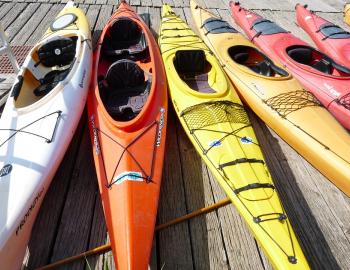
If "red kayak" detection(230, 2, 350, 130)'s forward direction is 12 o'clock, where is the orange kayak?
The orange kayak is roughly at 3 o'clock from the red kayak.

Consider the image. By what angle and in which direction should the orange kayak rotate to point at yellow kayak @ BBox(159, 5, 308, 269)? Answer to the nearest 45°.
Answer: approximately 90° to its left

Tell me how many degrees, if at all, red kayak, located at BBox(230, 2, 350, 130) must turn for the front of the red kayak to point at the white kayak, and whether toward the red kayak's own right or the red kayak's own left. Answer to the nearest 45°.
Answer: approximately 90° to the red kayak's own right

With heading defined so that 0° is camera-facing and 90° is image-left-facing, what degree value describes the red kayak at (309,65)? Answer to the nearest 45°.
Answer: approximately 315°

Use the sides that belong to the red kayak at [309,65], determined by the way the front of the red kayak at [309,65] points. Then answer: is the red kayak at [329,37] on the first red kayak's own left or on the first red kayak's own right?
on the first red kayak's own left

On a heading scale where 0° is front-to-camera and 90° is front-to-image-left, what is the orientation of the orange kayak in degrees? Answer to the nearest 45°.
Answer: approximately 0°

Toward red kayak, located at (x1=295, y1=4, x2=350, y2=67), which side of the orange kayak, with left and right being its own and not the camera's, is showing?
left

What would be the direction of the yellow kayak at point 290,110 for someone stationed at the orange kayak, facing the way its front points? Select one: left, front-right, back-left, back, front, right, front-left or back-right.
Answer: left

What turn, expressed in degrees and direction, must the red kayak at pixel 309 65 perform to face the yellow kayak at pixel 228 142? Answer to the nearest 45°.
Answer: approximately 90° to its right
